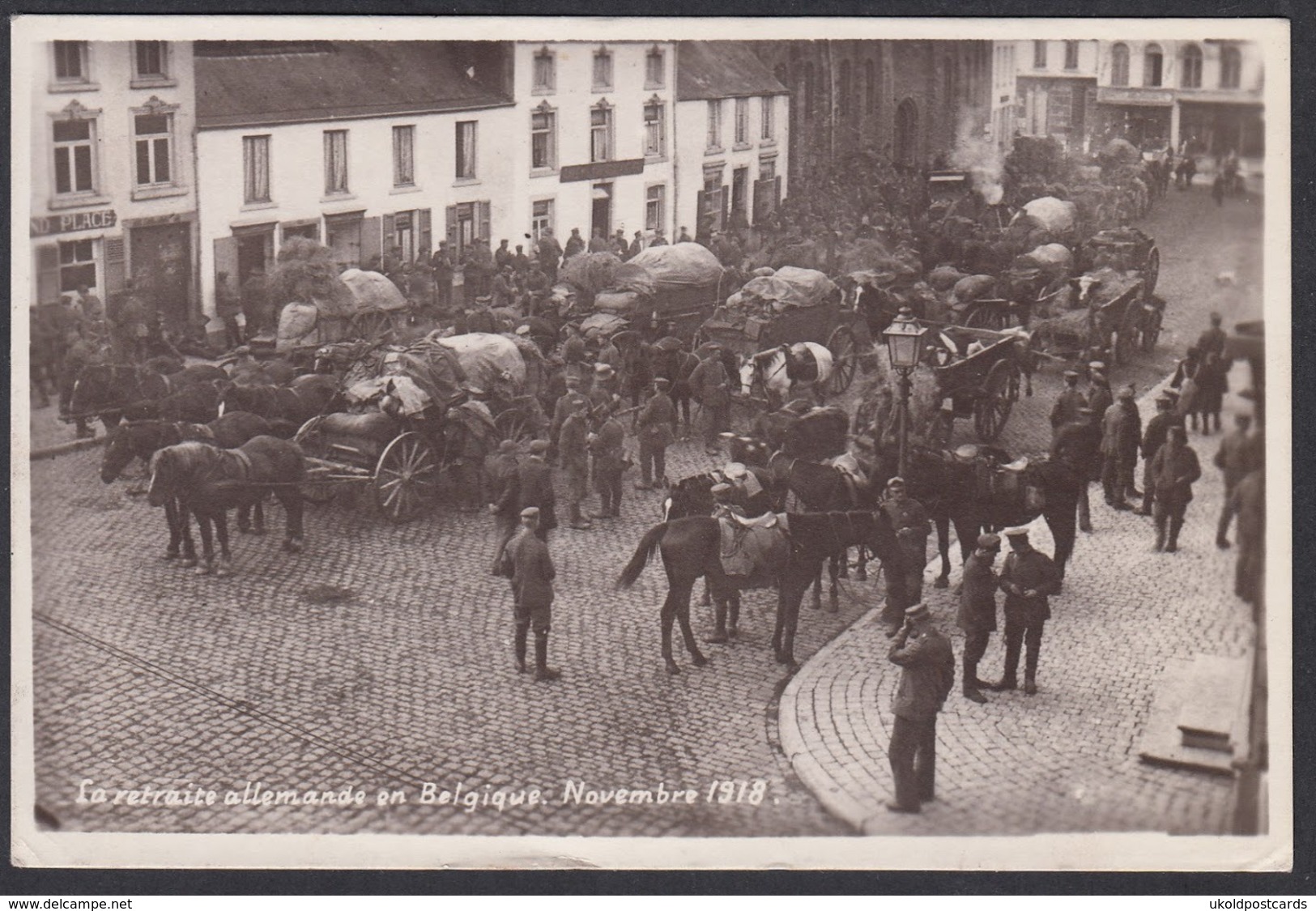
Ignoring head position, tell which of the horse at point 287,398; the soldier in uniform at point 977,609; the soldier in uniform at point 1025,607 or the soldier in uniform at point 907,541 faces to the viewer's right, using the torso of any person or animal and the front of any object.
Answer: the soldier in uniform at point 977,609

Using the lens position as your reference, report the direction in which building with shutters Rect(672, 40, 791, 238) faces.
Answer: facing the viewer and to the right of the viewer

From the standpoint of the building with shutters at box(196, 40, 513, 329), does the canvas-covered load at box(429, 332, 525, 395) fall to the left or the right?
on its left

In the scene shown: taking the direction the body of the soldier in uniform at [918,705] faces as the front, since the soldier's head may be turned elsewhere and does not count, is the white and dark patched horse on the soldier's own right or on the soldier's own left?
on the soldier's own right

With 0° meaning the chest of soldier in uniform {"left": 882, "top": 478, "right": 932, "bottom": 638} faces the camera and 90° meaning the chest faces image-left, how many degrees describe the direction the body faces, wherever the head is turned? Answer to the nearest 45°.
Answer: approximately 45°

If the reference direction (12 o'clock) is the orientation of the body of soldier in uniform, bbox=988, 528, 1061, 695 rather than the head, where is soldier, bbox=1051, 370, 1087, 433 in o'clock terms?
The soldier is roughly at 5 o'clock from the soldier in uniform.

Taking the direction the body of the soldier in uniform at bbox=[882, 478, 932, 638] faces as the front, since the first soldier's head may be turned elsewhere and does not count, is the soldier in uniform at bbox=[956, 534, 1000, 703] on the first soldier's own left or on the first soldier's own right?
on the first soldier's own left

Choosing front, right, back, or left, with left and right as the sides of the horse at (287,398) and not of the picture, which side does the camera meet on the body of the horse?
left

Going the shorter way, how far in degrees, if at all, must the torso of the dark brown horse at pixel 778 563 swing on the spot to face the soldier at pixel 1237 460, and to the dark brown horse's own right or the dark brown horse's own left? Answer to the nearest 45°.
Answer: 0° — it already faces them
